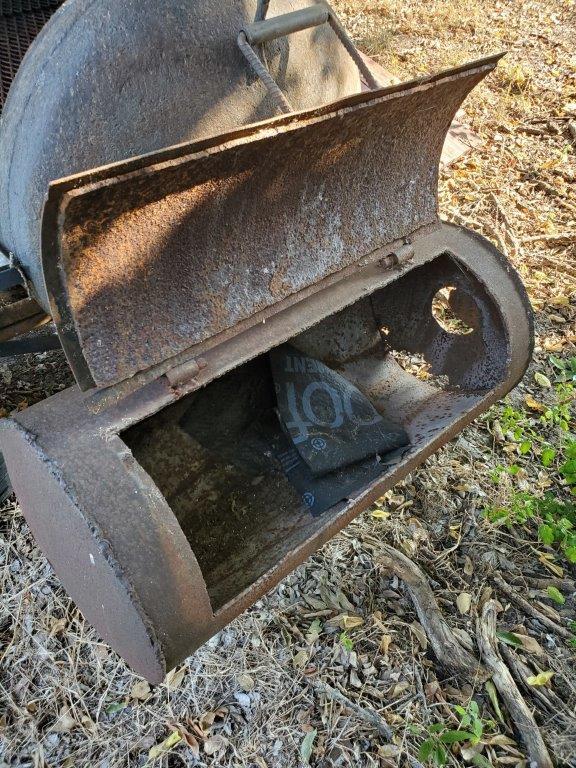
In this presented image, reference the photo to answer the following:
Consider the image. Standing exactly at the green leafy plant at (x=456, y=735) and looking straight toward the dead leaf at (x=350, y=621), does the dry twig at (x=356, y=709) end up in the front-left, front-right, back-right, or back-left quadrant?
front-left

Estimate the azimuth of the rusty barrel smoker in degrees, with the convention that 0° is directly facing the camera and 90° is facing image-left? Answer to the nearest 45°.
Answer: approximately 315°

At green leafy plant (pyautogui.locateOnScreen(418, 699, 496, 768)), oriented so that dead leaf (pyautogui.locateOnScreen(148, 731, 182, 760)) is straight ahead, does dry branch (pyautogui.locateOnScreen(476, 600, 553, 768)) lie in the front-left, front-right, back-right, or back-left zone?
back-right

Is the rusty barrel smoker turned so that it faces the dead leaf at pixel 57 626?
no

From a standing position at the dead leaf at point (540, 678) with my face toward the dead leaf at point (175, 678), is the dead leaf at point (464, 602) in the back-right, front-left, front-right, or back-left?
front-right

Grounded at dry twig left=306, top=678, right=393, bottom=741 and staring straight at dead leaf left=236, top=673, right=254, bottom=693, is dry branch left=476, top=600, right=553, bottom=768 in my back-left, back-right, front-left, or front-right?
back-right
